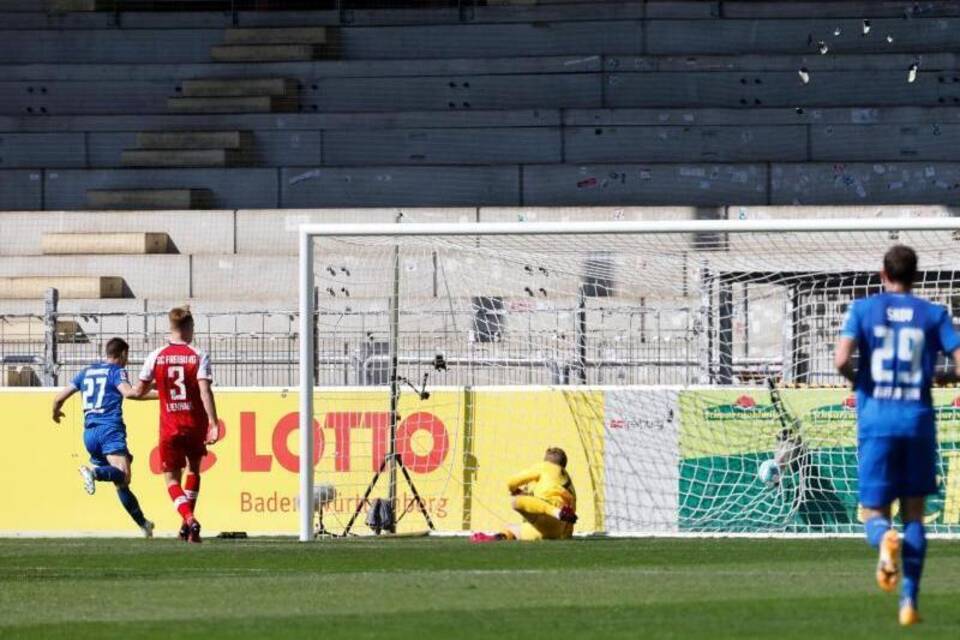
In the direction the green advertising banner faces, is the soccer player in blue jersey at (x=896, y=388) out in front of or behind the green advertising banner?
in front

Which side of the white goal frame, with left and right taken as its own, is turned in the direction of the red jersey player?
right

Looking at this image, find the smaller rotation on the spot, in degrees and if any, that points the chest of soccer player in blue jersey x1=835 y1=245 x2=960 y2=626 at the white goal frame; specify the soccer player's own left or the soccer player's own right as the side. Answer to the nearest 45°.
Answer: approximately 45° to the soccer player's own left

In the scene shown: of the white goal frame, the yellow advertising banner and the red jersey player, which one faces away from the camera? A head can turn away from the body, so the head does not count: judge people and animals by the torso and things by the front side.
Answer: the red jersey player

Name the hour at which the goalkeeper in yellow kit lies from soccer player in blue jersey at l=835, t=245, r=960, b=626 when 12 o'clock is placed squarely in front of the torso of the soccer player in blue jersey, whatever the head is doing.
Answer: The goalkeeper in yellow kit is roughly at 11 o'clock from the soccer player in blue jersey.

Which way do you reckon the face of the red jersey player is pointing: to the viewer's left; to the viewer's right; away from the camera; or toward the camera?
away from the camera

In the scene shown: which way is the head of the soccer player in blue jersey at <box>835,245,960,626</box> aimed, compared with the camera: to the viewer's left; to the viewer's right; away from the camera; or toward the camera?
away from the camera

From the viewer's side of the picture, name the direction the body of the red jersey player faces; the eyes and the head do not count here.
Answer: away from the camera

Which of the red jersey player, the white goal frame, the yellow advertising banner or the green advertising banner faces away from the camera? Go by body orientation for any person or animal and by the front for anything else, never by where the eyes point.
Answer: the red jersey player

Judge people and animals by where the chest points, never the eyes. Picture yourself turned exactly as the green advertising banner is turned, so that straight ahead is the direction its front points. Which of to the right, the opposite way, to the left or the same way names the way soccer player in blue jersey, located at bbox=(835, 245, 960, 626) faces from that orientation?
the opposite way

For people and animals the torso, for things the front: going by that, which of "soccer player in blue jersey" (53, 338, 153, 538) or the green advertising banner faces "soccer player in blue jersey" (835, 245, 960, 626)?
the green advertising banner

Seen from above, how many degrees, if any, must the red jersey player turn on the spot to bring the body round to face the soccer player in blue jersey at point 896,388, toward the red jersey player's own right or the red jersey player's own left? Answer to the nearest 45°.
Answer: approximately 135° to the red jersey player's own right

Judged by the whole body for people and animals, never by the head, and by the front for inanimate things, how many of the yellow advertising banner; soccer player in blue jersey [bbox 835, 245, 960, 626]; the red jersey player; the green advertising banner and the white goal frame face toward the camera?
3

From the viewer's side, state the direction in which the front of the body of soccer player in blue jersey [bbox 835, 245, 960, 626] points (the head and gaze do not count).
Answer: away from the camera
